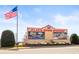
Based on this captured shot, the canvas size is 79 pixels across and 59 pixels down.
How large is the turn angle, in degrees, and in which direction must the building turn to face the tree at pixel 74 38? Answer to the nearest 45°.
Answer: approximately 90° to its left

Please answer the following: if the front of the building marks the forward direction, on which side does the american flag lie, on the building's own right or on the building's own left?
on the building's own right

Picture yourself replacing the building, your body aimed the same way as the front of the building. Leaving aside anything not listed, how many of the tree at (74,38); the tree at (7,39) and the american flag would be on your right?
2

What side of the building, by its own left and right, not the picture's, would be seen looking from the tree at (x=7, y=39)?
right

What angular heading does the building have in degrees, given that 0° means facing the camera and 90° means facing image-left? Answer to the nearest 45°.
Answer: approximately 0°
